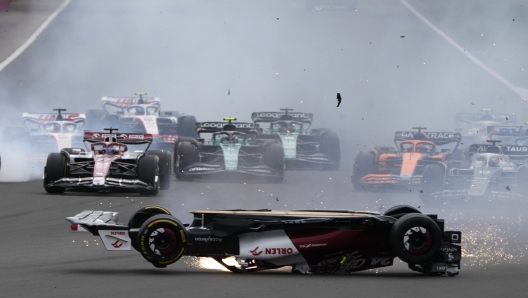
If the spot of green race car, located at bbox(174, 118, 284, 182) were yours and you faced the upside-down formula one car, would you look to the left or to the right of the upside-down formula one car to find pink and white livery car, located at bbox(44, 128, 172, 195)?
right

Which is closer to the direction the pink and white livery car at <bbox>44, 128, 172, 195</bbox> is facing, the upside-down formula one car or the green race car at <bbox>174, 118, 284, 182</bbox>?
the upside-down formula one car

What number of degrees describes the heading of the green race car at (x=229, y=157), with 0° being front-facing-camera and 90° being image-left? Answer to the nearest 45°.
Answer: approximately 0°

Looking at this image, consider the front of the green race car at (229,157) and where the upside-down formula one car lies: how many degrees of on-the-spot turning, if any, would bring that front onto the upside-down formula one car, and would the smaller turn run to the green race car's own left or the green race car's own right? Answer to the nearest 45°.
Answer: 0° — it already faces it

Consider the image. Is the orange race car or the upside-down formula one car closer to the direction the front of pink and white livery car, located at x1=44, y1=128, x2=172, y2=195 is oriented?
the upside-down formula one car

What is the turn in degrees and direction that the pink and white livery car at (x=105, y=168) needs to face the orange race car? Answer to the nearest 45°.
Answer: approximately 90° to its left

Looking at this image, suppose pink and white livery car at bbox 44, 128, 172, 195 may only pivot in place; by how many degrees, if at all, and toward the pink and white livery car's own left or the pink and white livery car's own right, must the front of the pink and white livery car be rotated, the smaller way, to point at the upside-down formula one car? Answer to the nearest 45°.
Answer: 0° — it already faces it

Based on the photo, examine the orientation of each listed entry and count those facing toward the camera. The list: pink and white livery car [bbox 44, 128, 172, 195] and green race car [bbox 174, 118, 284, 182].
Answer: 2

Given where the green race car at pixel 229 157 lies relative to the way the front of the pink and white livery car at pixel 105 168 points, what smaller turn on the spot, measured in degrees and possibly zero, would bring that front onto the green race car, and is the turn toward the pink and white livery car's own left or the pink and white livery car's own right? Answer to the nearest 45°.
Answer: approximately 135° to the pink and white livery car's own left
